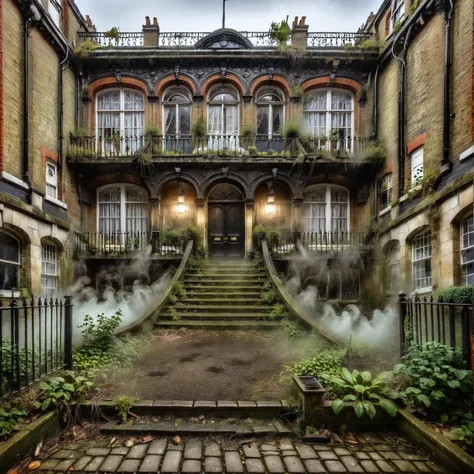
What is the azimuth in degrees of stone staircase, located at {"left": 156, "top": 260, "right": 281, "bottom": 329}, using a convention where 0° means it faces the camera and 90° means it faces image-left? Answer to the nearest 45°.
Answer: approximately 0°

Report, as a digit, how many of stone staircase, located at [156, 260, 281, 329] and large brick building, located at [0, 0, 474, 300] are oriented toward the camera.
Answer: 2

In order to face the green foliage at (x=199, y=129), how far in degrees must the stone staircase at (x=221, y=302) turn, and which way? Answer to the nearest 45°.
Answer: approximately 180°

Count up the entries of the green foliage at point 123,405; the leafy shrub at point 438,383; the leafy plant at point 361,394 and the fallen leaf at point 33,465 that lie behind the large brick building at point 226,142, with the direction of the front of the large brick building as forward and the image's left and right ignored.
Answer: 0

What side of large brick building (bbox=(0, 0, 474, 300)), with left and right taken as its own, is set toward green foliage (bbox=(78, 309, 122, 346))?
front

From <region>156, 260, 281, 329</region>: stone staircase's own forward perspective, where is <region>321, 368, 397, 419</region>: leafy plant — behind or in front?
in front

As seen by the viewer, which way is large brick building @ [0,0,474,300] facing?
toward the camera

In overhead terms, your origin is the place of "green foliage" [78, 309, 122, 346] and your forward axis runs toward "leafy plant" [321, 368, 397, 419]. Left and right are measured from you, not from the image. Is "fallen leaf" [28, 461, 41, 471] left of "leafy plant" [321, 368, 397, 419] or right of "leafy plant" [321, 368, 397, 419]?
right

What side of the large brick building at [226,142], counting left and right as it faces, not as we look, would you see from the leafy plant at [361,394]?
front

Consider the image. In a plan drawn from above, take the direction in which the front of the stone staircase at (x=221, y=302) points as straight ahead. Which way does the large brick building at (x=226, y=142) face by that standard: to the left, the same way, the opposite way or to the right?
the same way
